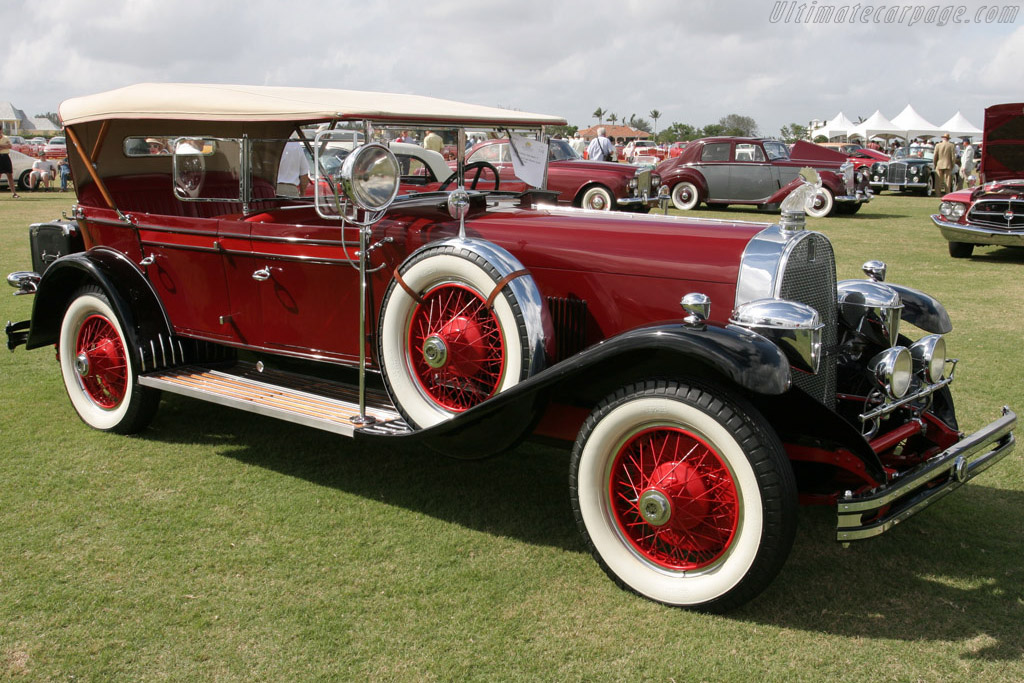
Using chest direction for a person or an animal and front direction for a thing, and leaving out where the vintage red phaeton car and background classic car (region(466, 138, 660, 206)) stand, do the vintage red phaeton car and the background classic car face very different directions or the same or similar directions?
same or similar directions

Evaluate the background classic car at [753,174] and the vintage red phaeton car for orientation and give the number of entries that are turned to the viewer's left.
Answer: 0

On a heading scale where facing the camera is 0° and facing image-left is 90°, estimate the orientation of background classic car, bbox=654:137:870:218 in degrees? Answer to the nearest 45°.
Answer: approximately 315°

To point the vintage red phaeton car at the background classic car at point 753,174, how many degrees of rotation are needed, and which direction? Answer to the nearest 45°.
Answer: approximately 135° to its left

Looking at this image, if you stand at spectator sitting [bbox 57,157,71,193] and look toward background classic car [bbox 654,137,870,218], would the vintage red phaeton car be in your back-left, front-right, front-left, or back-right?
front-right

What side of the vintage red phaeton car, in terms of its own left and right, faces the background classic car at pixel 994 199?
left

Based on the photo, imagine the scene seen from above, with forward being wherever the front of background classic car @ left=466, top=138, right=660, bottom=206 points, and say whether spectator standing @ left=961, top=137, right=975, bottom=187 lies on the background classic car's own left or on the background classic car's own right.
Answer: on the background classic car's own left

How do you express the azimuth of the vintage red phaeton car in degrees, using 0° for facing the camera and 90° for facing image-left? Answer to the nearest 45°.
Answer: approximately 315°

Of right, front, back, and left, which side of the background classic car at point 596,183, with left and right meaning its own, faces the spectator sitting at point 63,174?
back

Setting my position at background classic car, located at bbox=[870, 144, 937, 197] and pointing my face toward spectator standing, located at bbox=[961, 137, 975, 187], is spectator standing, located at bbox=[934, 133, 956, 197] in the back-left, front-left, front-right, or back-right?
front-right

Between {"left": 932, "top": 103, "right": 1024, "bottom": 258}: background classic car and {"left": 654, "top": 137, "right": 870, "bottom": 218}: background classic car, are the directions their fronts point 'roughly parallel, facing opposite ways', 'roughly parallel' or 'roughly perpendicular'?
roughly perpendicular

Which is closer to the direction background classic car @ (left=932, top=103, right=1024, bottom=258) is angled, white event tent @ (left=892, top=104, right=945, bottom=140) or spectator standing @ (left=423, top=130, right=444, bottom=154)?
the spectator standing

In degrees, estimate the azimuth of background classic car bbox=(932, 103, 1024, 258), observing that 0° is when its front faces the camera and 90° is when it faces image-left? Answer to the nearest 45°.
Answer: approximately 45°
